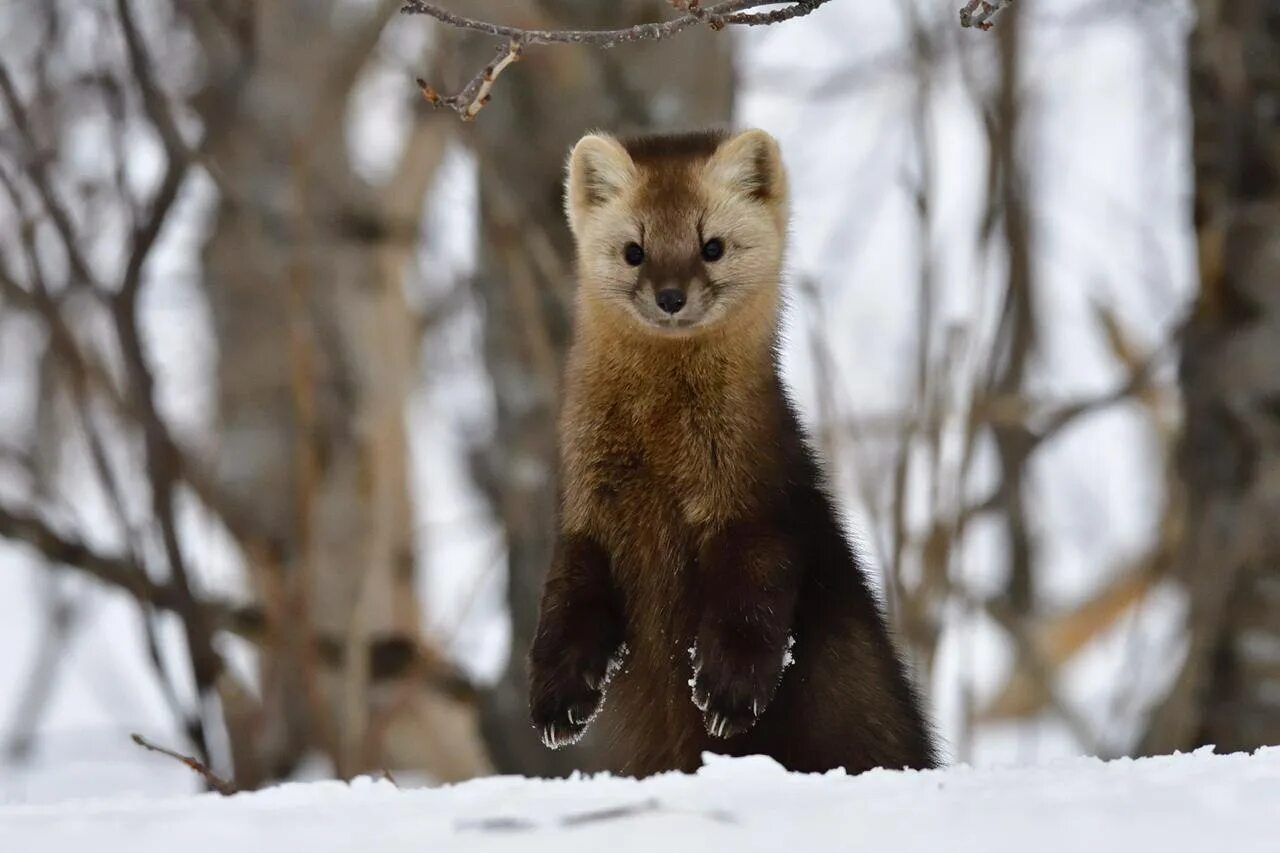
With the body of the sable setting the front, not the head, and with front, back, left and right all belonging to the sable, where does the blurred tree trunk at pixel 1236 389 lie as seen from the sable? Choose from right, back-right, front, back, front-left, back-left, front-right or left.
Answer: back-left

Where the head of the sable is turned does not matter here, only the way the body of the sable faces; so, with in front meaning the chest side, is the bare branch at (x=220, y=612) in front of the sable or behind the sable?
behind

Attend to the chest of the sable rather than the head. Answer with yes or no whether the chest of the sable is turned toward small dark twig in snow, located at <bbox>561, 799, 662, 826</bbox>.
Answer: yes

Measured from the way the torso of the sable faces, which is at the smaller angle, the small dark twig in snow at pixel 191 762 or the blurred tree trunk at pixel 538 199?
the small dark twig in snow

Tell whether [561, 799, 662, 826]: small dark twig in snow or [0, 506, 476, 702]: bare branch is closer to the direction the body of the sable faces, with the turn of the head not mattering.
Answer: the small dark twig in snow

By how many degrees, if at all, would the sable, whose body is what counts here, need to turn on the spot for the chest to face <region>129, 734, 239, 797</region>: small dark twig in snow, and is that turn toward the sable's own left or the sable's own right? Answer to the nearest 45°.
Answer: approximately 90° to the sable's own right

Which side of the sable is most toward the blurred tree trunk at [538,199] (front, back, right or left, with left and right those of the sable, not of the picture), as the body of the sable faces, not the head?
back

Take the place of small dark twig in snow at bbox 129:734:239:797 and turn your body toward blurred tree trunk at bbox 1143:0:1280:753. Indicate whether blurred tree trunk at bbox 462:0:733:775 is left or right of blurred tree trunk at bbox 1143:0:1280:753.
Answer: left

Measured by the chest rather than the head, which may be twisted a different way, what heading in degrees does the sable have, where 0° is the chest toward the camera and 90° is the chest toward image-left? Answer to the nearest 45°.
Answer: approximately 0°

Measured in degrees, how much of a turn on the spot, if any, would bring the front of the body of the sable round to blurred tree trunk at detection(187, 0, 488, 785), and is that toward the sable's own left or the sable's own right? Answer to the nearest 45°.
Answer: approximately 135° to the sable's own right
